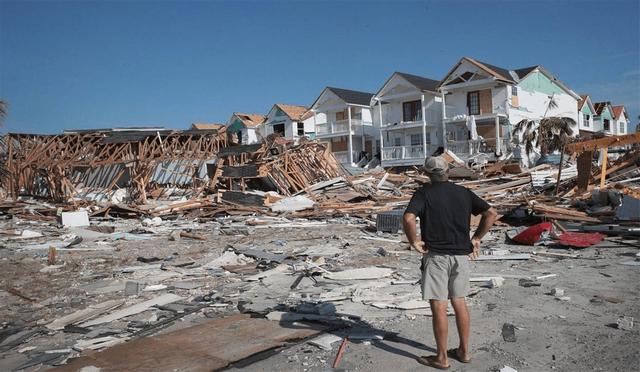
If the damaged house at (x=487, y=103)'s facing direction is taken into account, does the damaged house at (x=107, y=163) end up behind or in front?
in front

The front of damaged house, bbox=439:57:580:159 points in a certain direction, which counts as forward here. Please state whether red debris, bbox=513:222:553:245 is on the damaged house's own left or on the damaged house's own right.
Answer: on the damaged house's own left

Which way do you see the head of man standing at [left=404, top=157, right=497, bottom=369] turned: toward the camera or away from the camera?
away from the camera

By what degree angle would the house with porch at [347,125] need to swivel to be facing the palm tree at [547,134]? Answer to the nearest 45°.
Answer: approximately 90° to its left

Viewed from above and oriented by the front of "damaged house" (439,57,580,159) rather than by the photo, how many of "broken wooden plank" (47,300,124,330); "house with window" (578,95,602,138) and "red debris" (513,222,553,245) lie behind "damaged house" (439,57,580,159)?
1

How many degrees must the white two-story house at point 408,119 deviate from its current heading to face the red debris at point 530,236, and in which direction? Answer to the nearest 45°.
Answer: approximately 45° to its left

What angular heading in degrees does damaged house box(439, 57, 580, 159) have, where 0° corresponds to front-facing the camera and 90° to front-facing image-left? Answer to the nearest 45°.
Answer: approximately 45°

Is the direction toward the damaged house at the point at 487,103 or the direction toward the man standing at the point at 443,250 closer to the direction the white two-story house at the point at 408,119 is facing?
the man standing

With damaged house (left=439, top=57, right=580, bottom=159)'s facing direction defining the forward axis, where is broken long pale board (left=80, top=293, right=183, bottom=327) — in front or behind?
in front

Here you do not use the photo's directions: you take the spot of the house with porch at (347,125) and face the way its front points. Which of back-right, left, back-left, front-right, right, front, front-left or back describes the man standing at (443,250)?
front-left

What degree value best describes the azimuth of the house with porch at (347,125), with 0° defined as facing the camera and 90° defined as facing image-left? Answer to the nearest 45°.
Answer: approximately 45°

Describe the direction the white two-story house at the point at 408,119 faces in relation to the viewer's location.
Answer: facing the viewer and to the left of the viewer

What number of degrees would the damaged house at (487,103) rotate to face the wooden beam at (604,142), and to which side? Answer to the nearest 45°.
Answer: approximately 45° to its left

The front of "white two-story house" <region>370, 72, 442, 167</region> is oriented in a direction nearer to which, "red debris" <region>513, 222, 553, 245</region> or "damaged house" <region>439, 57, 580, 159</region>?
the red debris

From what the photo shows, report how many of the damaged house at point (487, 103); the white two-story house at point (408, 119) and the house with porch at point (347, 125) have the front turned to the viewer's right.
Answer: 0

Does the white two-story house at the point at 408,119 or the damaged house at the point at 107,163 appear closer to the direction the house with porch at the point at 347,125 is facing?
the damaged house
